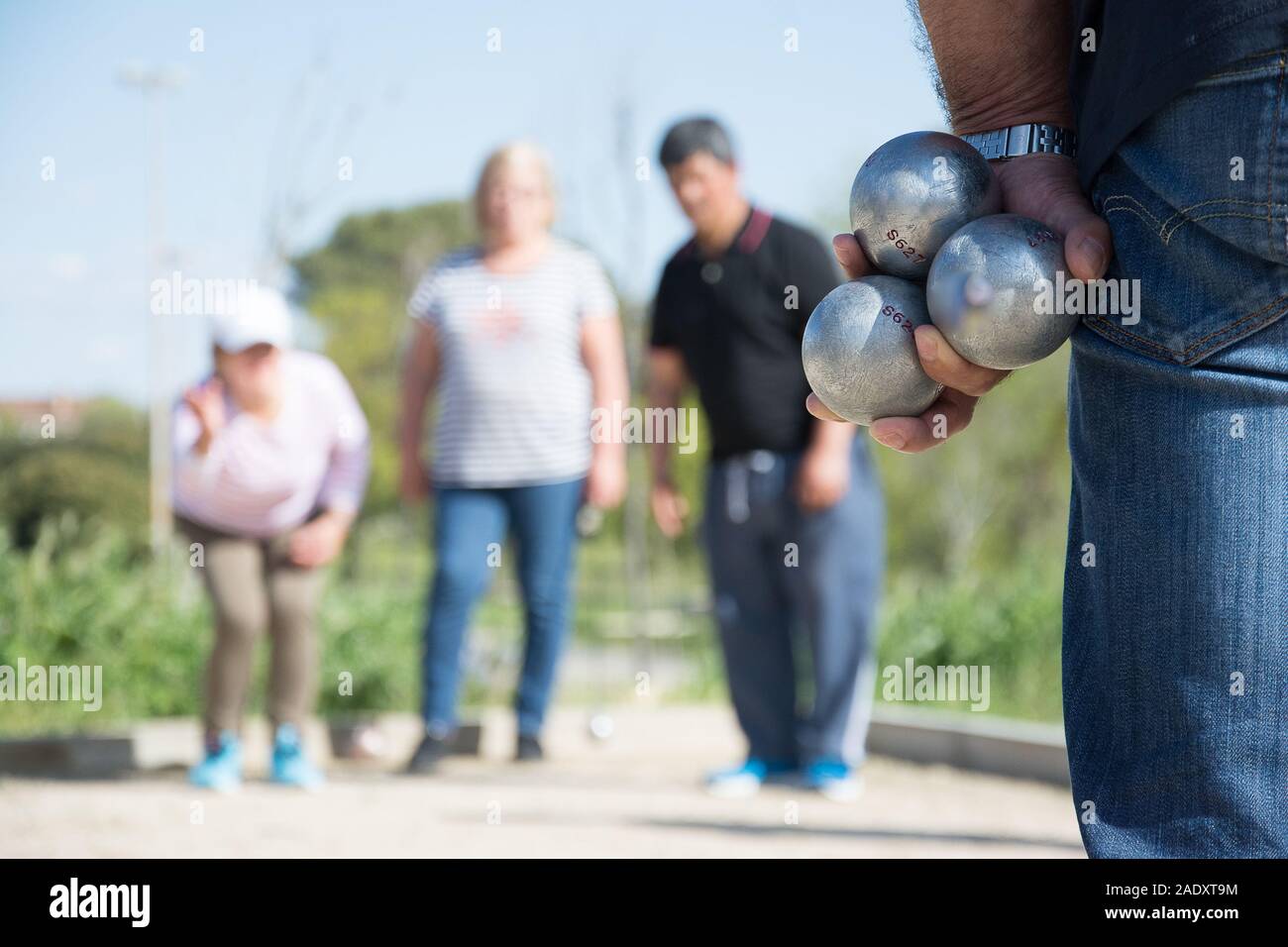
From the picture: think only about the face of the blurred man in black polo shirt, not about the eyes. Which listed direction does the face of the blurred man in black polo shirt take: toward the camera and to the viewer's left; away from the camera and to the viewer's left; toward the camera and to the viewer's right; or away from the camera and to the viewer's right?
toward the camera and to the viewer's left

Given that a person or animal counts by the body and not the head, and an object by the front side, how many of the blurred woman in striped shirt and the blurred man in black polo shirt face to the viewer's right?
0

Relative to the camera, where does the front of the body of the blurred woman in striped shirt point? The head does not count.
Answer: toward the camera

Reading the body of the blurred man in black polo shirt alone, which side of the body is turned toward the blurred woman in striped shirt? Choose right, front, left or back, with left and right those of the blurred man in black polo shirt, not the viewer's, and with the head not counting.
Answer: right

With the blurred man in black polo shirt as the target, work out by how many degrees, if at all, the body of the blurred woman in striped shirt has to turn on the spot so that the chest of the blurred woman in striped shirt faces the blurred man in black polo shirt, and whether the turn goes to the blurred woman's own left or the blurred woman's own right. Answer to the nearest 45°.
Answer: approximately 45° to the blurred woman's own left

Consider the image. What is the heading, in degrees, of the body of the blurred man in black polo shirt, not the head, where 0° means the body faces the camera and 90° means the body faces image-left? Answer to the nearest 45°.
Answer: approximately 45°
